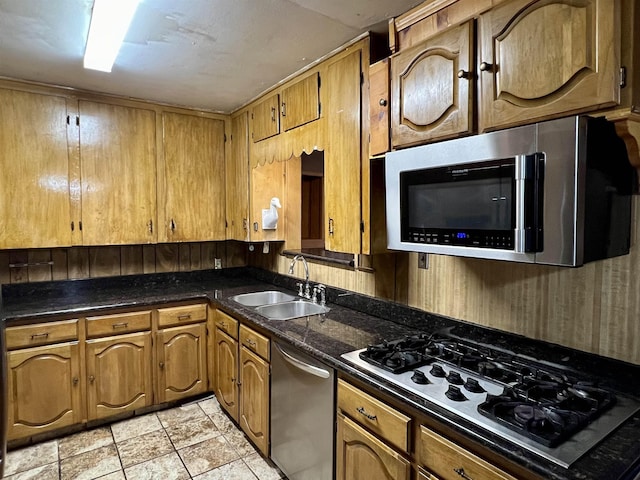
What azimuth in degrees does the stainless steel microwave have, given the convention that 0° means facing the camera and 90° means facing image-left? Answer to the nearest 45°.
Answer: approximately 45°

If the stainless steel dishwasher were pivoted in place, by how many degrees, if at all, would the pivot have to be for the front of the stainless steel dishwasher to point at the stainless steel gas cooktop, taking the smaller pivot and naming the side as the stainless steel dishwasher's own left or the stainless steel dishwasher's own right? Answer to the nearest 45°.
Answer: approximately 90° to the stainless steel dishwasher's own left

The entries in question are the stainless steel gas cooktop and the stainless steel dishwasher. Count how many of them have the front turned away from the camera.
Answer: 0

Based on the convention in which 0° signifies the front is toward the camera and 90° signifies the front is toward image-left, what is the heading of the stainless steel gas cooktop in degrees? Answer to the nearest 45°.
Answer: approximately 45°

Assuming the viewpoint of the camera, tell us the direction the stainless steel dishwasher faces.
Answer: facing the viewer and to the left of the viewer

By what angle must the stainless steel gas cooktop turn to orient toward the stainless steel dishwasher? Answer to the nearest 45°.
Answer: approximately 45° to its right

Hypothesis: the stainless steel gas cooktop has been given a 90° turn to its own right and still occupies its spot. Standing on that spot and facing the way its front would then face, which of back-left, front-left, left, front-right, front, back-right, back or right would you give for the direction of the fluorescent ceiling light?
front-left

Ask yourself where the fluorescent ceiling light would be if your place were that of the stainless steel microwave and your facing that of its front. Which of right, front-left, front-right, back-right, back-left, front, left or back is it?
front-right
